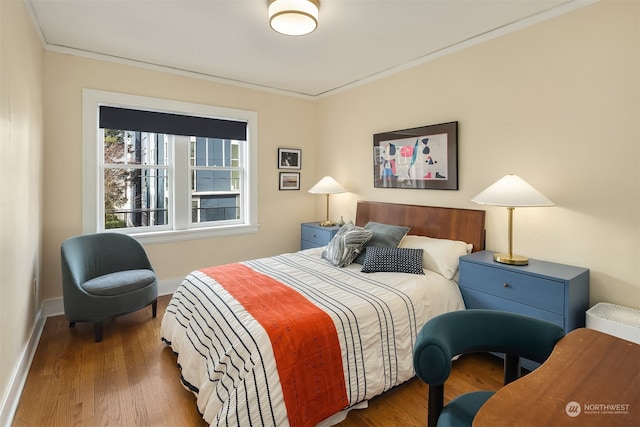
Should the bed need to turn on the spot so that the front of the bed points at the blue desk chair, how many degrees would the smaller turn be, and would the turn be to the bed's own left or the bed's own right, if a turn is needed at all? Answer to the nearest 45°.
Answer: approximately 90° to the bed's own left

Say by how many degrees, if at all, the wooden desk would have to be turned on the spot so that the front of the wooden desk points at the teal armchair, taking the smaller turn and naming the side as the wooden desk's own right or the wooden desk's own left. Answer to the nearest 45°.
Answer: approximately 45° to the wooden desk's own left

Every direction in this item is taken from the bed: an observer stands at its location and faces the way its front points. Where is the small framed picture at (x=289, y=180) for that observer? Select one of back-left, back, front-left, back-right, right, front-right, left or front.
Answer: back-right

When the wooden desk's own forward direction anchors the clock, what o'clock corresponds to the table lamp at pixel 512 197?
The table lamp is roughly at 1 o'clock from the wooden desk.

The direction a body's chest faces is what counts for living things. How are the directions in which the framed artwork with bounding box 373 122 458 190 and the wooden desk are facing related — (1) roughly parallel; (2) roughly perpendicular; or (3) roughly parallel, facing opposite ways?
roughly perpendicular

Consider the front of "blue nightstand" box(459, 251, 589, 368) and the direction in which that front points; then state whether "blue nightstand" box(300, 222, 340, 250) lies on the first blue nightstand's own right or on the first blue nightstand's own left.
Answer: on the first blue nightstand's own right
